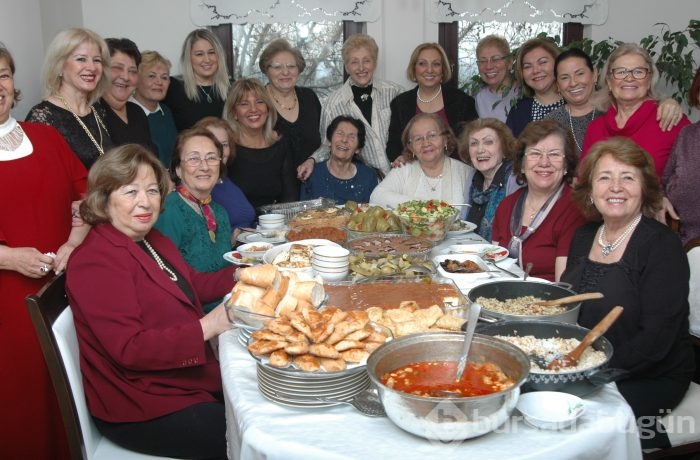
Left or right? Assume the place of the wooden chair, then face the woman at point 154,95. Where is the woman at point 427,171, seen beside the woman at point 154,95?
right

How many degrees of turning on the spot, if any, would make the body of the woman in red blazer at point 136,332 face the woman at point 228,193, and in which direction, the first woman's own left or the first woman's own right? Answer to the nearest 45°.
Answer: approximately 135° to the first woman's own left

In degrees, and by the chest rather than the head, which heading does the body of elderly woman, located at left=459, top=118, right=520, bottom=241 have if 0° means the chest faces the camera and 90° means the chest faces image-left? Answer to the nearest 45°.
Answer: approximately 45°

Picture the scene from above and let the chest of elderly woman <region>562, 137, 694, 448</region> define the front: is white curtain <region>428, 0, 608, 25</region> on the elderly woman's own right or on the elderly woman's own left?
on the elderly woman's own right

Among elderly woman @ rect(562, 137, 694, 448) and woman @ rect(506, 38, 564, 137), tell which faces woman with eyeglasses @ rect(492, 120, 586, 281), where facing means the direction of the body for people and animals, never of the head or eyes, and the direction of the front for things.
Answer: the woman

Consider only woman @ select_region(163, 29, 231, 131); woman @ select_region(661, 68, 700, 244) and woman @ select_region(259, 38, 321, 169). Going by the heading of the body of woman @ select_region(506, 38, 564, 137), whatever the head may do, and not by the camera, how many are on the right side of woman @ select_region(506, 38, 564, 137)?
2

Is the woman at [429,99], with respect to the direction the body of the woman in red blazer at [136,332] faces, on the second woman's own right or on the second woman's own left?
on the second woman's own left
